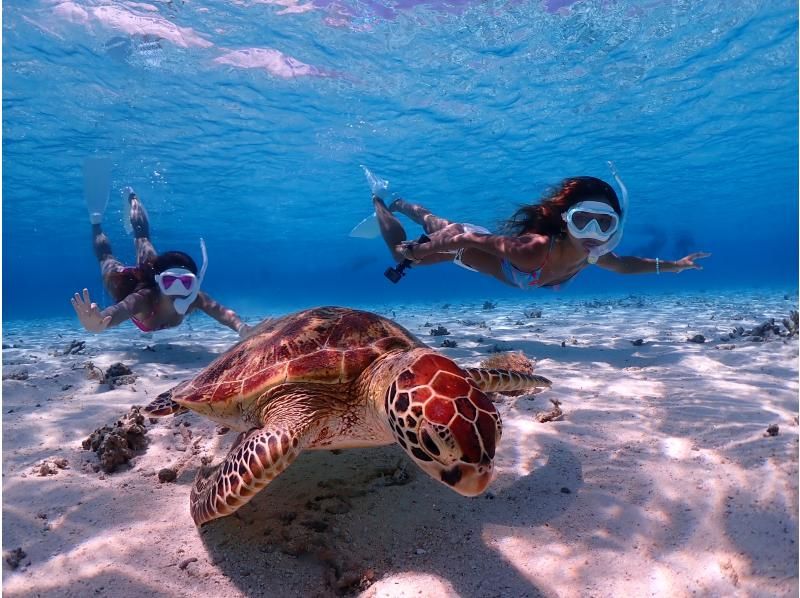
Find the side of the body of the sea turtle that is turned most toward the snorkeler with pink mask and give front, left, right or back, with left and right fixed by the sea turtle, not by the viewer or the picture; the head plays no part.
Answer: back

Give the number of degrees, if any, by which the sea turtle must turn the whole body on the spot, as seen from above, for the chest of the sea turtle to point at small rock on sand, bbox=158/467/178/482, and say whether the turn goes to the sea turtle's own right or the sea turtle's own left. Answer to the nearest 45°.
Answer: approximately 180°

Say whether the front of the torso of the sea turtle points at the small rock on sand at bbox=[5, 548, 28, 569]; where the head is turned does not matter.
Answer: no

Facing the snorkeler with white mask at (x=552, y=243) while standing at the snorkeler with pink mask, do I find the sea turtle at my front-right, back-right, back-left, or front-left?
front-right

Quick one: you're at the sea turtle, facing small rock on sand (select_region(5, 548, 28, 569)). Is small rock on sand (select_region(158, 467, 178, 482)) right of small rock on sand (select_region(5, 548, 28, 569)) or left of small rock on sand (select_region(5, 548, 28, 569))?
right

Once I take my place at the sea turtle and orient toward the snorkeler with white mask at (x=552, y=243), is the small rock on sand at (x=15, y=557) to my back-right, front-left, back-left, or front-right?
back-left

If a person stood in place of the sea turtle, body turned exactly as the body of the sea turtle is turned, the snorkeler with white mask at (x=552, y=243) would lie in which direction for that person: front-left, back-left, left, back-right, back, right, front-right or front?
left

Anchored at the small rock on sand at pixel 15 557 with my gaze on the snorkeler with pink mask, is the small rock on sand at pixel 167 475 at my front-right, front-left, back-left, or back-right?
front-right
